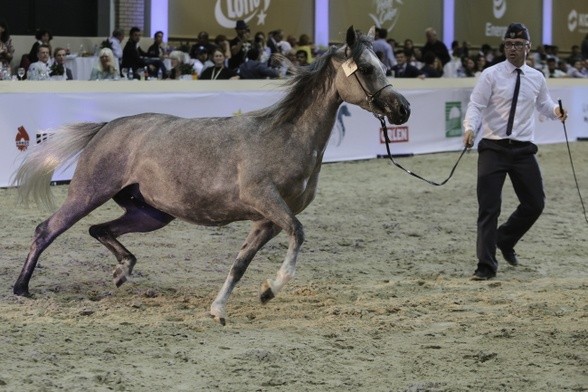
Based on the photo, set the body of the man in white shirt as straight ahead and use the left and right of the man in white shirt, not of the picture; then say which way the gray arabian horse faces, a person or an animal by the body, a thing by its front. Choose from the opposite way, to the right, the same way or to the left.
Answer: to the left

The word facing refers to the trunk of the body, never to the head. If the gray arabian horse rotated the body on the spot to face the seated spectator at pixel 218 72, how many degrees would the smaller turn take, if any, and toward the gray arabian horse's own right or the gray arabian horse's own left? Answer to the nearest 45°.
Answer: approximately 90° to the gray arabian horse's own left

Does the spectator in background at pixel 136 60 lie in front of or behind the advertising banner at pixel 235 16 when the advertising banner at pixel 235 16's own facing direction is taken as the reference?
in front

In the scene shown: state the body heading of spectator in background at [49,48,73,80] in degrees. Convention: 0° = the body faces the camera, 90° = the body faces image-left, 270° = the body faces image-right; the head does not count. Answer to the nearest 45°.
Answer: approximately 0°

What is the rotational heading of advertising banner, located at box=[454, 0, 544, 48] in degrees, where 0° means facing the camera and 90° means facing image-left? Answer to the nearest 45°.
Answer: approximately 0°

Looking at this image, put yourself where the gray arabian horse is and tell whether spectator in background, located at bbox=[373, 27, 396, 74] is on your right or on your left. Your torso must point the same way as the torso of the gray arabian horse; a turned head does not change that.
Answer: on your left

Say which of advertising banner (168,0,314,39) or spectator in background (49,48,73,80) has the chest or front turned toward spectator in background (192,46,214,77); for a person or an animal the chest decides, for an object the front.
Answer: the advertising banner

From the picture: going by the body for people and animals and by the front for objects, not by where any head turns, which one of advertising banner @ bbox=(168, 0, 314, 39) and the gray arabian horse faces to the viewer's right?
the gray arabian horse

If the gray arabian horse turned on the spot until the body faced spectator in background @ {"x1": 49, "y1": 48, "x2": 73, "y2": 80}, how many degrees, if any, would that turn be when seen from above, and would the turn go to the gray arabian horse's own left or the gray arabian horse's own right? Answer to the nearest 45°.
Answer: approximately 90° to the gray arabian horse's own left

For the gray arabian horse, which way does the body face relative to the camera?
to the viewer's right
